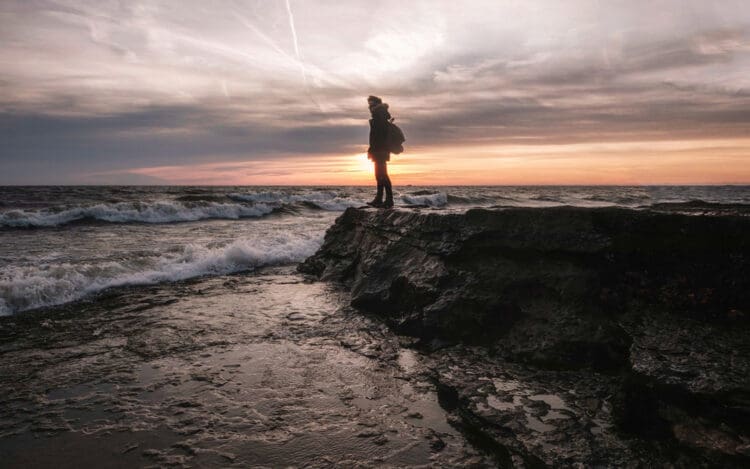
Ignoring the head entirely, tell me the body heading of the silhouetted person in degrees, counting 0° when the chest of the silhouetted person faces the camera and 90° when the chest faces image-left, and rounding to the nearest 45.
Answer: approximately 90°
